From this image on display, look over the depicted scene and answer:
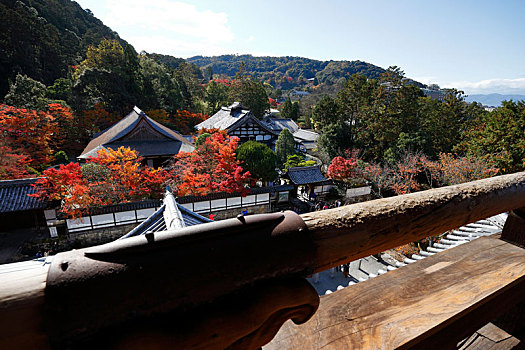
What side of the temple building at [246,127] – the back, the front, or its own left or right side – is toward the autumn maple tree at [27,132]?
right

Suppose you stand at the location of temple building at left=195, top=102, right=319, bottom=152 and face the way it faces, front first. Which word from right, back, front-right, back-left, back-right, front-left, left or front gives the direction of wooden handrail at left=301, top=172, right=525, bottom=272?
front-right

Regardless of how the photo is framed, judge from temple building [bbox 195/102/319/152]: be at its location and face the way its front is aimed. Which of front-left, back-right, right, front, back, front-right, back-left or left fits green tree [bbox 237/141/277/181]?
front-right

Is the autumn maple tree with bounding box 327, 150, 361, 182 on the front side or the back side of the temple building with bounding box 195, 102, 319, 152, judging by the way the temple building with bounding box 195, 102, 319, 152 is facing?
on the front side

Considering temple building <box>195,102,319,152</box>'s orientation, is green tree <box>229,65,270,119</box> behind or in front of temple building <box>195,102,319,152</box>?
behind

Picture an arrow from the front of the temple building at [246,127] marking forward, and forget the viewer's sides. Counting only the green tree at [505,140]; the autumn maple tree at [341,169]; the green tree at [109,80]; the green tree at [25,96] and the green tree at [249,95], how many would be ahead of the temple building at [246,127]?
2

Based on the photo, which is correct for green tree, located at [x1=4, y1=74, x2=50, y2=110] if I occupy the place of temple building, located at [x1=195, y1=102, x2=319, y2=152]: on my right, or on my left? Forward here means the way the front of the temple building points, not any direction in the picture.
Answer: on my right

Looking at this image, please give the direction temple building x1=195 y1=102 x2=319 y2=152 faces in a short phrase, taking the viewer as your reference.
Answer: facing the viewer and to the right of the viewer

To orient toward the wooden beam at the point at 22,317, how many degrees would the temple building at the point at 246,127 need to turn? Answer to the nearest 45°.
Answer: approximately 45° to its right

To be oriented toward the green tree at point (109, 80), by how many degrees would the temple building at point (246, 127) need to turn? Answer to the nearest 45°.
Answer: approximately 135° to its right
